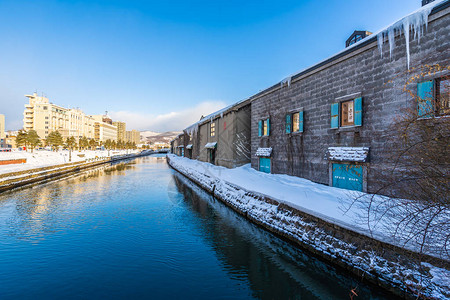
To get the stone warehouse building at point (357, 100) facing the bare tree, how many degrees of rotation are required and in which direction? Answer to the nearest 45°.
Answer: approximately 45° to its left

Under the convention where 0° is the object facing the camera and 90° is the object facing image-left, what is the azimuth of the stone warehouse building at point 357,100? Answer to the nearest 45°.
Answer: approximately 45°
